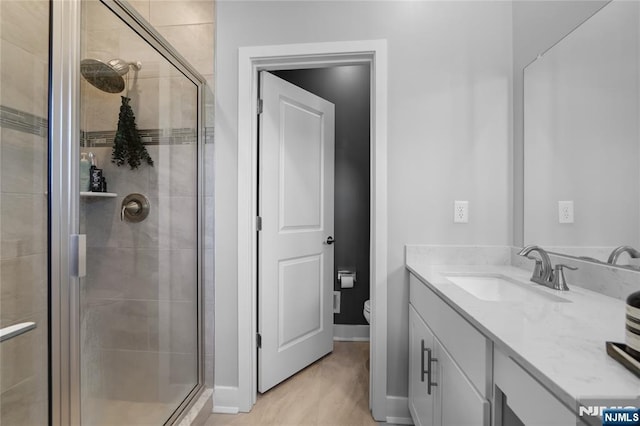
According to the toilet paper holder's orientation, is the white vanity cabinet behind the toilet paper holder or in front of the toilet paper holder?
in front

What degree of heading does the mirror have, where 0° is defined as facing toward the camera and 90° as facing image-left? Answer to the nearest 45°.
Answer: approximately 45°

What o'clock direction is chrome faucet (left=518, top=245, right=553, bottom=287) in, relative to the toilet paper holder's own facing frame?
The chrome faucet is roughly at 11 o'clock from the toilet paper holder.

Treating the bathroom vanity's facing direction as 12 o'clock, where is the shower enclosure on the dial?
The shower enclosure is roughly at 1 o'clock from the bathroom vanity.

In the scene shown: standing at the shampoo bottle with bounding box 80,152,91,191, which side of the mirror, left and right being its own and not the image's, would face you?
front

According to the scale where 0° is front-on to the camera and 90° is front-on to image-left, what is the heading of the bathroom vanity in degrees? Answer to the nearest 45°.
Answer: approximately 45°

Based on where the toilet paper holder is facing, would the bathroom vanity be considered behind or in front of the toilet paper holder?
in front

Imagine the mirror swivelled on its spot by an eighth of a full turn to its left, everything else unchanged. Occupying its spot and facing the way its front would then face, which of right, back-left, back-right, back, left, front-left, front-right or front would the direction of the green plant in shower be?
front-right

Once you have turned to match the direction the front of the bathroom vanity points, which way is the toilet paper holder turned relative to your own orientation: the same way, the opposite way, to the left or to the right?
to the left

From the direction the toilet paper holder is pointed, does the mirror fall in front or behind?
in front

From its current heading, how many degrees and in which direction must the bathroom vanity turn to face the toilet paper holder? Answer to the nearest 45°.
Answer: approximately 90° to its right

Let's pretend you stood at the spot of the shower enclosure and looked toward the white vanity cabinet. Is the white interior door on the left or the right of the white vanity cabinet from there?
left

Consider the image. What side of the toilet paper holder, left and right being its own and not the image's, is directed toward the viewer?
front

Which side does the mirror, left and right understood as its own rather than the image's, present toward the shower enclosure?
front
